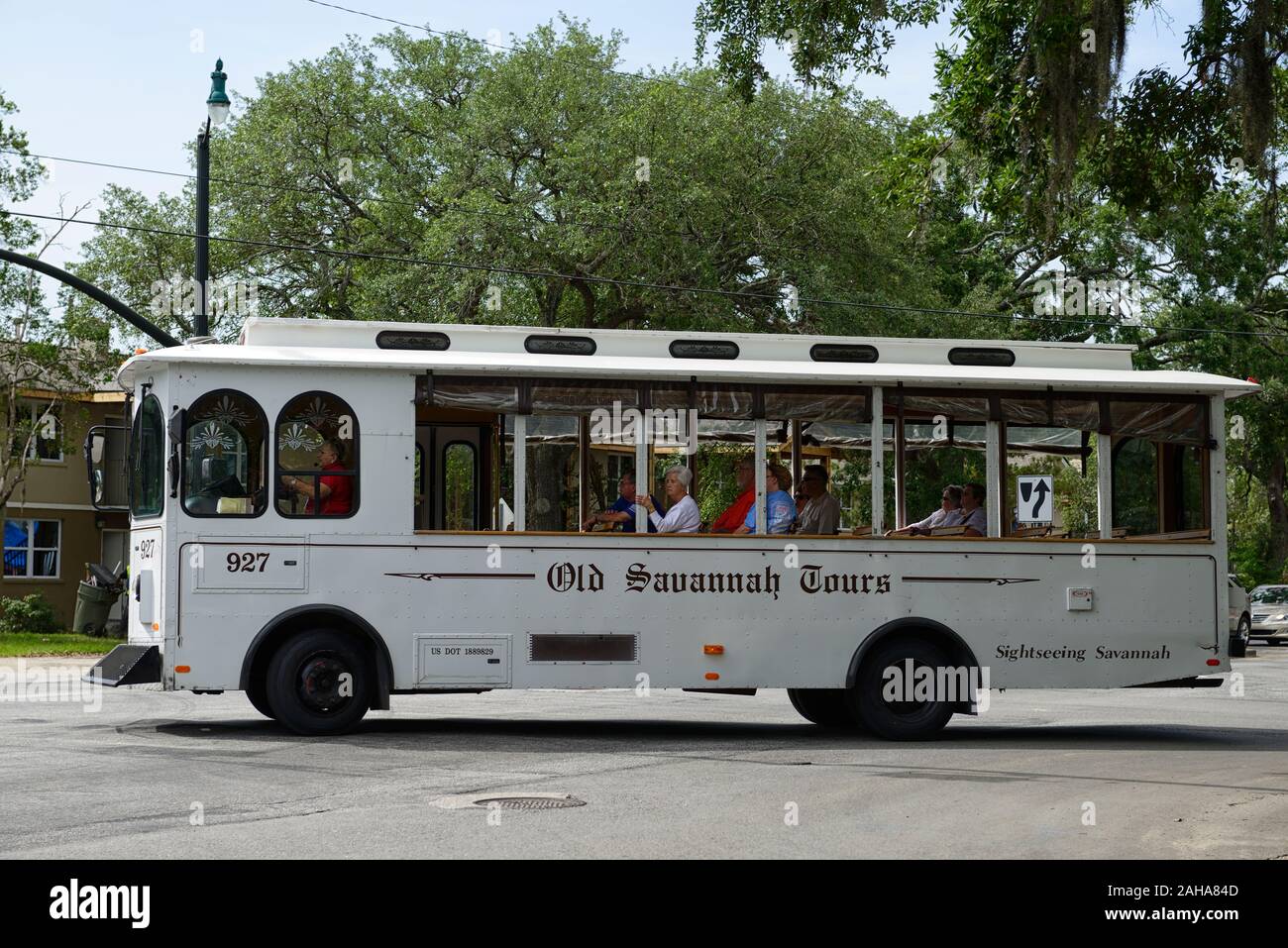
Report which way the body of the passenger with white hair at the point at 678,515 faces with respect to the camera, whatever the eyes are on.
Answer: to the viewer's left

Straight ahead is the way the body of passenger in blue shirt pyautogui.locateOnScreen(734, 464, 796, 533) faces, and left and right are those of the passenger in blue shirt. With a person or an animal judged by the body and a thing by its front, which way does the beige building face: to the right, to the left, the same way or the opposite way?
to the left

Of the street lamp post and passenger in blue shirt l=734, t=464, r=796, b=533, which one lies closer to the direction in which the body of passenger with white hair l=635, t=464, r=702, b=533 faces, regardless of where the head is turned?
the street lamp post

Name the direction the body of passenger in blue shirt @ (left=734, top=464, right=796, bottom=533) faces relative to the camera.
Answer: to the viewer's left

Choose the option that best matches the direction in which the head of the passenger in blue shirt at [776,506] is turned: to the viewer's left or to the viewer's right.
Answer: to the viewer's left

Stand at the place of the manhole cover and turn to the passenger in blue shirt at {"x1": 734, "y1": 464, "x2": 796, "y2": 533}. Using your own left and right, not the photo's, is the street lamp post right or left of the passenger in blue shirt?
left

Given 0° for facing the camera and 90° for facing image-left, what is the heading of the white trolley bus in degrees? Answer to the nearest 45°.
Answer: approximately 90°

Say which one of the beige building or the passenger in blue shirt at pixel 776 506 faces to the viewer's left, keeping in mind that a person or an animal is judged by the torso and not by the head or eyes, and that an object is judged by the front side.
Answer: the passenger in blue shirt

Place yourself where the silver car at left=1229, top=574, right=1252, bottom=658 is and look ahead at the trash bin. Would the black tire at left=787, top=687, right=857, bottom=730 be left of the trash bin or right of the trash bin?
left

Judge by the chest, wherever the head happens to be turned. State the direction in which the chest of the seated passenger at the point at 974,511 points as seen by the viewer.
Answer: to the viewer's left

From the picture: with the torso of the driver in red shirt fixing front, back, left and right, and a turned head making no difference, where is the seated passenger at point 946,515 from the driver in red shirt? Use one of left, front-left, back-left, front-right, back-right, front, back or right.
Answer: back

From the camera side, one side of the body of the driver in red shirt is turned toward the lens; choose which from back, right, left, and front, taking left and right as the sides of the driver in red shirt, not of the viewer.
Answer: left
